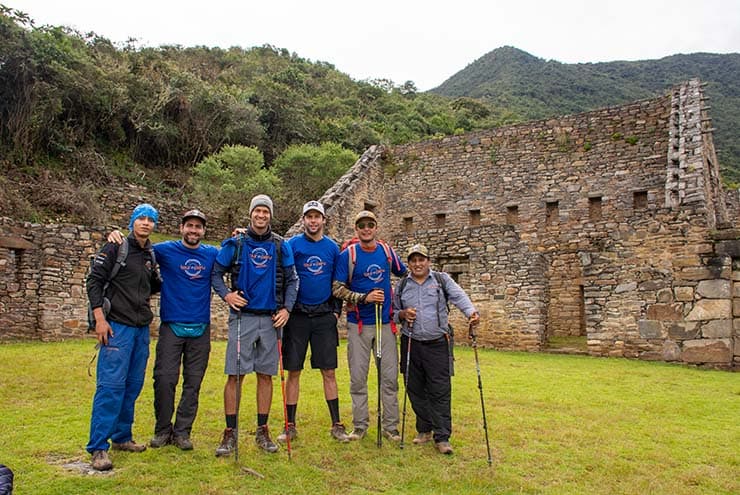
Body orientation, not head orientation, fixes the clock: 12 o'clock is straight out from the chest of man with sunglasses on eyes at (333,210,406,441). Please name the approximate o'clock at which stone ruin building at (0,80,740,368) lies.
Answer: The stone ruin building is roughly at 7 o'clock from the man with sunglasses on eyes.

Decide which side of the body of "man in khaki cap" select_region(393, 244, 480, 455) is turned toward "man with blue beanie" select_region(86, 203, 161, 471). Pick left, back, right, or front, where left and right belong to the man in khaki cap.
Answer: right

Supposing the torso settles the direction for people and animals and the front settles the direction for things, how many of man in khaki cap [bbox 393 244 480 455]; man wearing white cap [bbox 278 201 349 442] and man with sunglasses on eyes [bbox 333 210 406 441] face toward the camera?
3

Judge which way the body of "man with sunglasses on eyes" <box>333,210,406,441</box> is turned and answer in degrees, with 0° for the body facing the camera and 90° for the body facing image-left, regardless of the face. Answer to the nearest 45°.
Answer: approximately 0°

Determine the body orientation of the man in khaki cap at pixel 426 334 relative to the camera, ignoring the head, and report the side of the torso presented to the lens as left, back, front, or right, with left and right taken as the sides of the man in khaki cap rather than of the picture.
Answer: front

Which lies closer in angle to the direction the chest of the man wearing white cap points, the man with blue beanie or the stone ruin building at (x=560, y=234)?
the man with blue beanie

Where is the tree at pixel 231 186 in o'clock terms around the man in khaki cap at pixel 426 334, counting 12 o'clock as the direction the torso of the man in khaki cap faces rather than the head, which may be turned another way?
The tree is roughly at 5 o'clock from the man in khaki cap.

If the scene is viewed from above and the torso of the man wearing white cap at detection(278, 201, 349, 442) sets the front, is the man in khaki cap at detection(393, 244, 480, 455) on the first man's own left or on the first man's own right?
on the first man's own left

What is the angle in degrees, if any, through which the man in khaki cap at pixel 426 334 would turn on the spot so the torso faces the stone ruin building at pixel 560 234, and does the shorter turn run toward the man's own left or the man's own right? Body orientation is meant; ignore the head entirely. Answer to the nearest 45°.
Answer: approximately 180°

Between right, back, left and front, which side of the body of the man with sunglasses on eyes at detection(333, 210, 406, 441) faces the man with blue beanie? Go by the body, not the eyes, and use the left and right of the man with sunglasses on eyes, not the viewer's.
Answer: right
